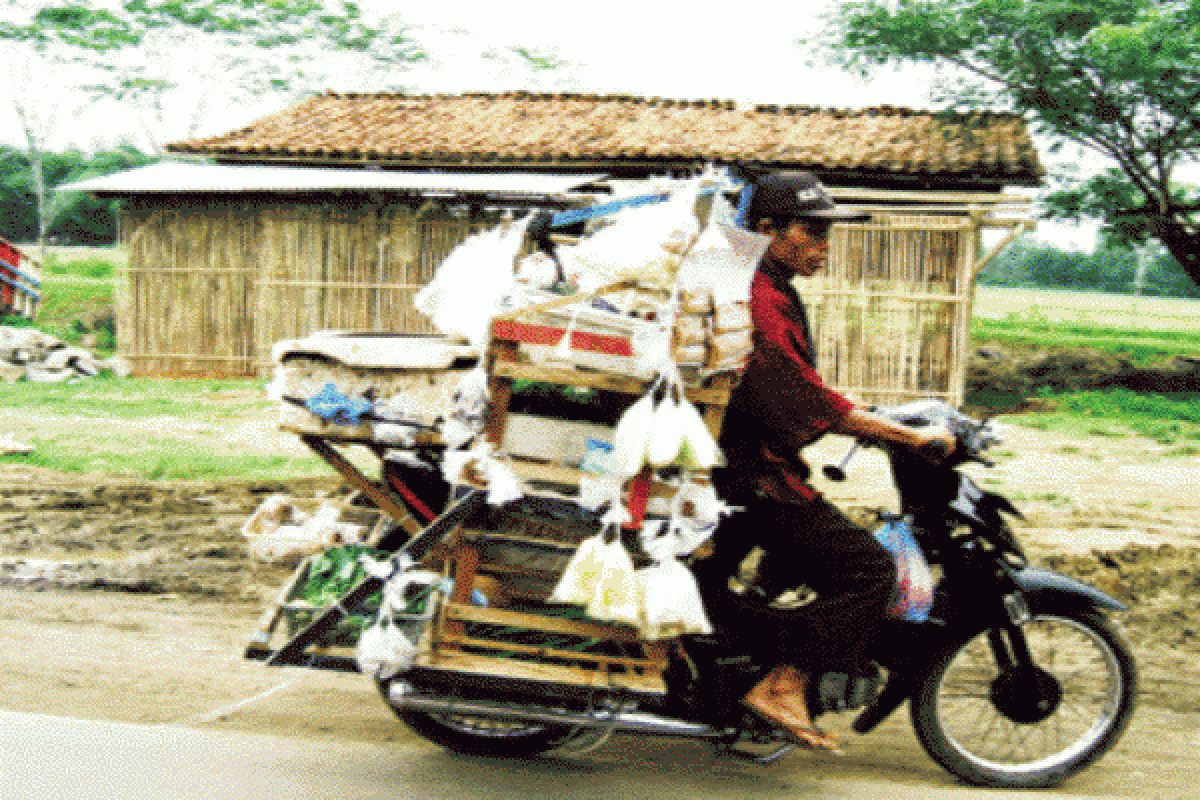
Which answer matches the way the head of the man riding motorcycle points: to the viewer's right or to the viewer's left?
to the viewer's right

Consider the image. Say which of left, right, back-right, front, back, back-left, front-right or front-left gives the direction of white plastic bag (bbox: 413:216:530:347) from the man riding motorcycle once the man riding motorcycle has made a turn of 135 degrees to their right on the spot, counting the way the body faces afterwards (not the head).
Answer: front-right

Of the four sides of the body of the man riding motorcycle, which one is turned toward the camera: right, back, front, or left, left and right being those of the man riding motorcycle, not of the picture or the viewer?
right

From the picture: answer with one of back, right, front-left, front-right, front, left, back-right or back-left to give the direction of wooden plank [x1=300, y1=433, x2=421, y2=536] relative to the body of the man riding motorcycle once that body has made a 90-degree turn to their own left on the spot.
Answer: left

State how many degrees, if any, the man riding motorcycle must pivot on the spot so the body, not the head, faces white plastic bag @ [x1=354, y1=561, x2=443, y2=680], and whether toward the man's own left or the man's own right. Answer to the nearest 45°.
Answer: approximately 180°

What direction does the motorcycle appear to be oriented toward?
to the viewer's right
